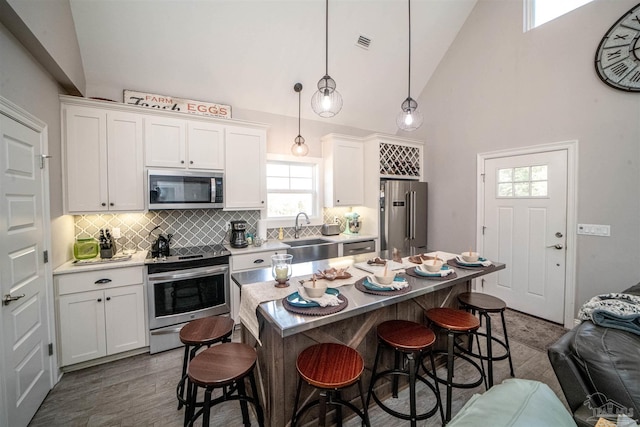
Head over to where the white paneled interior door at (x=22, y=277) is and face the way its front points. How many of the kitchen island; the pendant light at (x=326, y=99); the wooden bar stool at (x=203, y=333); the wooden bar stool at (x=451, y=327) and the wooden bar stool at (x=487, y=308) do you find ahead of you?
5

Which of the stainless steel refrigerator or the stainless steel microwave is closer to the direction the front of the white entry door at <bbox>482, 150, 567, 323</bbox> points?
the stainless steel microwave

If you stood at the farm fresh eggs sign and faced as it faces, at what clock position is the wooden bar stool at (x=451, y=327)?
The wooden bar stool is roughly at 11 o'clock from the farm fresh eggs sign.

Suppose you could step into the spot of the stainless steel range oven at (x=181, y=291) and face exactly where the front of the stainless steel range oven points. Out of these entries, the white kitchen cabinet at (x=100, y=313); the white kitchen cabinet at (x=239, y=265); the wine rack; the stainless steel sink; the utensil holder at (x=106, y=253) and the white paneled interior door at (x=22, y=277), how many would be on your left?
3

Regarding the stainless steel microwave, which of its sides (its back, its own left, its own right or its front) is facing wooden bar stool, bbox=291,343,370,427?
front

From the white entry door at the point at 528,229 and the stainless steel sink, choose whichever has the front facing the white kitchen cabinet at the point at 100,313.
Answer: the white entry door

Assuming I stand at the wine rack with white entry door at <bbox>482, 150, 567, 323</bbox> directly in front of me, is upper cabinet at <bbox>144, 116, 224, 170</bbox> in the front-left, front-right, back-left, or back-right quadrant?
back-right

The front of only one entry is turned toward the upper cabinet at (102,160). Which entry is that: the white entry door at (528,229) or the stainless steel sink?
the white entry door

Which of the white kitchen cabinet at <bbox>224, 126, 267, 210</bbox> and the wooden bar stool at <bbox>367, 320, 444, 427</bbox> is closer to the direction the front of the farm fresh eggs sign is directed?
the wooden bar stool

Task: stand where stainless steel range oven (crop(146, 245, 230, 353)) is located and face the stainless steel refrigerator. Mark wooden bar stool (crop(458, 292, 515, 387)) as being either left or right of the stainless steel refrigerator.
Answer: right

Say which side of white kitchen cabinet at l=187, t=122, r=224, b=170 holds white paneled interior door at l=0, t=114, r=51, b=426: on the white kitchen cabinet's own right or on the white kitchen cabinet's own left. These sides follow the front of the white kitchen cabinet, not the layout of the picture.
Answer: on the white kitchen cabinet's own right

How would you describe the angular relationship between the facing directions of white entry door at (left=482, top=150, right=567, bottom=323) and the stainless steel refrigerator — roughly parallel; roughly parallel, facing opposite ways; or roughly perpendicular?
roughly perpendicular

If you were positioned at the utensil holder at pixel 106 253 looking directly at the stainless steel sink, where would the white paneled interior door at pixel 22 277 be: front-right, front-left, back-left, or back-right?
back-right

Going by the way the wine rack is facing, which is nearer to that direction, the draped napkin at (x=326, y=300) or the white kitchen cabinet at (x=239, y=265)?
the draped napkin

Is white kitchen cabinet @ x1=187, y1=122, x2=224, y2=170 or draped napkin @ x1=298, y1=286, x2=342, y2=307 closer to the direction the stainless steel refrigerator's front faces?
the draped napkin

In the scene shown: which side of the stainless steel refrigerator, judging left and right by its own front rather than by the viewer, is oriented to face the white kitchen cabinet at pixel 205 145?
right

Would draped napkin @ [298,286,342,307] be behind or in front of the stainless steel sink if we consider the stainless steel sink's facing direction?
in front

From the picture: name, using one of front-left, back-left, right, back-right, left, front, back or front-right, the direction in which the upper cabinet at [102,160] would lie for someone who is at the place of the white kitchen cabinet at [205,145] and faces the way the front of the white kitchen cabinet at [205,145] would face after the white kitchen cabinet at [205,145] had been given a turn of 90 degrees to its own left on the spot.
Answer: back

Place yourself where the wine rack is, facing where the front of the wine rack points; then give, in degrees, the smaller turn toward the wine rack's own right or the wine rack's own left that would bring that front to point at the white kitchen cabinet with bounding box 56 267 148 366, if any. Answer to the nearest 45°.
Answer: approximately 90° to the wine rack's own right
